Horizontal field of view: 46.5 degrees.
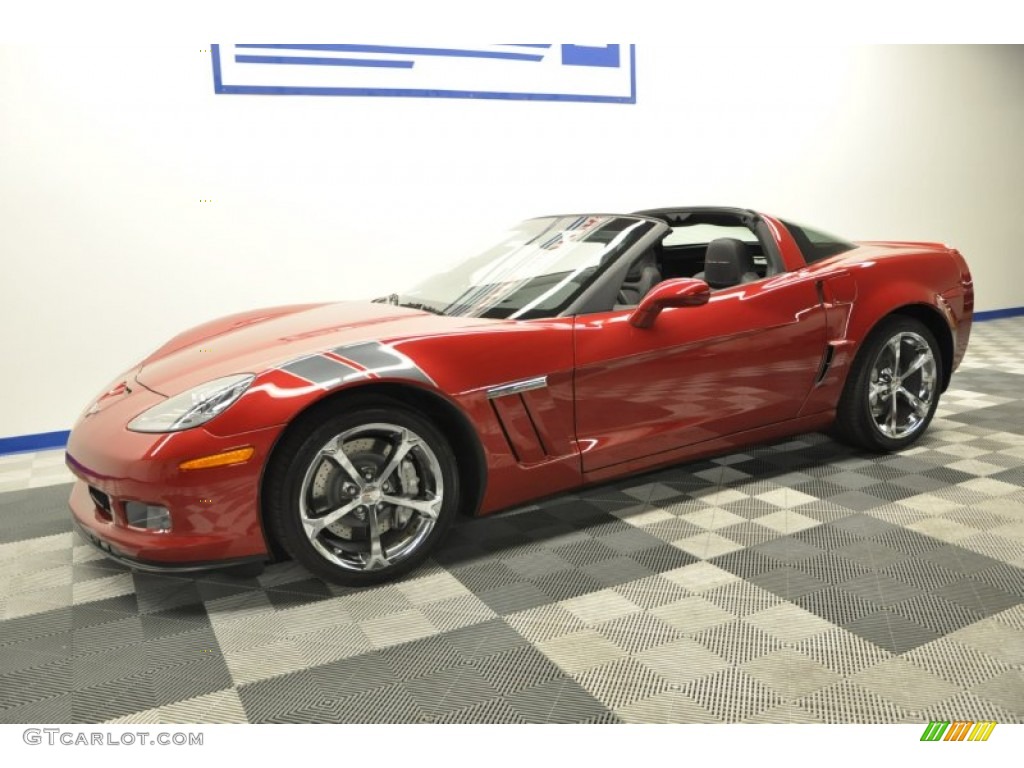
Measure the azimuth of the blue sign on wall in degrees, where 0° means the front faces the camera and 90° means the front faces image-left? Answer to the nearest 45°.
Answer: approximately 0°
